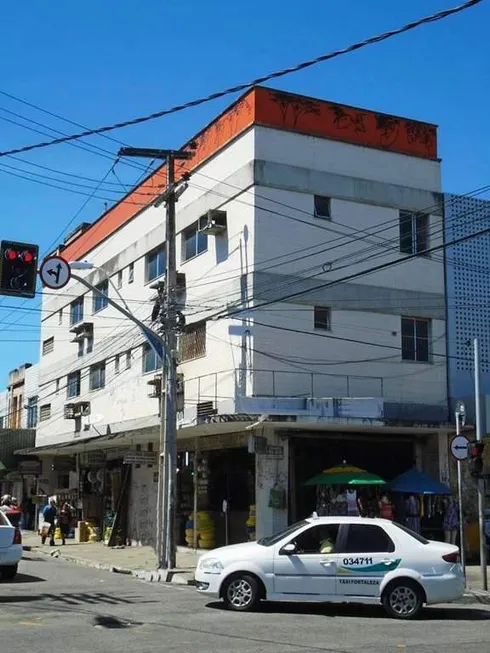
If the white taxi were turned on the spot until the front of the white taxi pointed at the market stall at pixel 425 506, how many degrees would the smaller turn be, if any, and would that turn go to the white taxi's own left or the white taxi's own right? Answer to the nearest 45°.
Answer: approximately 90° to the white taxi's own right

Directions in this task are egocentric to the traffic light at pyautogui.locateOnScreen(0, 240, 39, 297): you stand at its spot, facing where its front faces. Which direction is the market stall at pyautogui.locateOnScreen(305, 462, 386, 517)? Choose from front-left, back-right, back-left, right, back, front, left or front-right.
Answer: back-left

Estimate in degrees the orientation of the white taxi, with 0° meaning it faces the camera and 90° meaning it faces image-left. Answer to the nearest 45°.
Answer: approximately 90°

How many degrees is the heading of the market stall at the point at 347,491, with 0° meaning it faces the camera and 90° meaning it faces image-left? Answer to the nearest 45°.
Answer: approximately 0°

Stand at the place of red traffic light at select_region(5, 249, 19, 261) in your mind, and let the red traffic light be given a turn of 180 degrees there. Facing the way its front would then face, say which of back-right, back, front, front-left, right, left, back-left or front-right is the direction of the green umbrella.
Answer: front-right

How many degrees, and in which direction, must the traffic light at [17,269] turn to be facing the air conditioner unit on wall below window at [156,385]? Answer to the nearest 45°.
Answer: approximately 180°

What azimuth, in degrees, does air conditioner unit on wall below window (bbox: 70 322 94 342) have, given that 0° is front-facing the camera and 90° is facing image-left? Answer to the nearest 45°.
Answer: approximately 45°

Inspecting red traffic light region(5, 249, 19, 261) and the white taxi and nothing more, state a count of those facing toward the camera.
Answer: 1

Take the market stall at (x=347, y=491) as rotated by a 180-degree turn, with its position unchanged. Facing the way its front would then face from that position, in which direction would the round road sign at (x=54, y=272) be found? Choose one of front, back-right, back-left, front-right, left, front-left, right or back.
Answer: back-left

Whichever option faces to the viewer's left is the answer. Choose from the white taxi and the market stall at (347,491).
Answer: the white taxi

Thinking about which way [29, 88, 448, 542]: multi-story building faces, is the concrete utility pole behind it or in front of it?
in front

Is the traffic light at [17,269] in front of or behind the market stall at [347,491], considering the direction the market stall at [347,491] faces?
in front

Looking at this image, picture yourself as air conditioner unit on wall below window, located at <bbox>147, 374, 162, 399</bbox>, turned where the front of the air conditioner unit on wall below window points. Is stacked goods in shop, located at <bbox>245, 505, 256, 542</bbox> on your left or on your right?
on your left

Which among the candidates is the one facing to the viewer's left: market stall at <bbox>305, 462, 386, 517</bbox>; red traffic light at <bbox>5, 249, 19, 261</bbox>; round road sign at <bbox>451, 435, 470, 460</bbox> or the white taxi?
the white taxi

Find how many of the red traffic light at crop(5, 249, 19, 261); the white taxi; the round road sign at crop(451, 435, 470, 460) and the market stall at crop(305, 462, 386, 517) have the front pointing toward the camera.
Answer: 3

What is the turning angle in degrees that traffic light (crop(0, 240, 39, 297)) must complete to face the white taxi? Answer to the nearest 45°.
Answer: approximately 45° to its left

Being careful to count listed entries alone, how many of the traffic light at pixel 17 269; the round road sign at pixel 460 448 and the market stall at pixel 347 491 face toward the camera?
3

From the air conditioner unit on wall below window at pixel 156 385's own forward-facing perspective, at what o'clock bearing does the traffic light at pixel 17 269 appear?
The traffic light is roughly at 11 o'clock from the air conditioner unit on wall below window.
